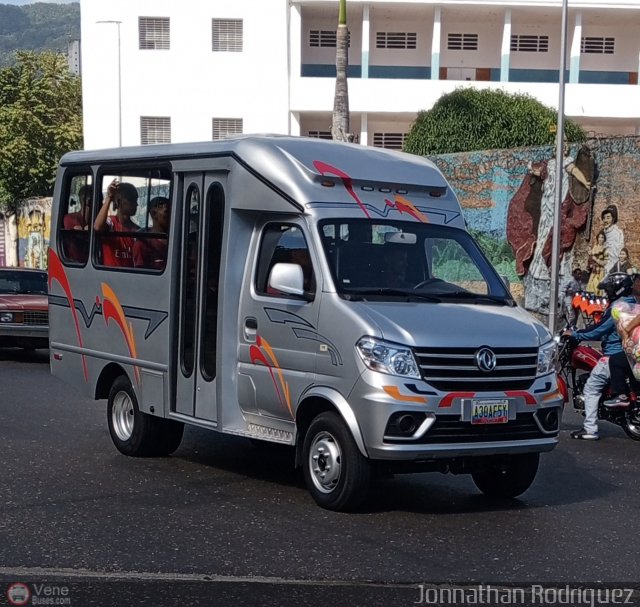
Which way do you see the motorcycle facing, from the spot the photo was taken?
facing away from the viewer and to the left of the viewer

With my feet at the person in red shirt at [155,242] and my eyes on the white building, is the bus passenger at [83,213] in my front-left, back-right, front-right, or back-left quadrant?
front-left

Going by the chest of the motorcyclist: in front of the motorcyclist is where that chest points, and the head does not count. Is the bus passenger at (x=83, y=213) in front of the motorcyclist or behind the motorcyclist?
in front

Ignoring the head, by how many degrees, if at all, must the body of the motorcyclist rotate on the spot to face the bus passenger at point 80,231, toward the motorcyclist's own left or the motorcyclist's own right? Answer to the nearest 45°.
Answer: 0° — they already face them

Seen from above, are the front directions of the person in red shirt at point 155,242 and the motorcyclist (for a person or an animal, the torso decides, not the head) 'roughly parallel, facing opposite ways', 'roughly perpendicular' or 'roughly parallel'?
roughly parallel, facing opposite ways

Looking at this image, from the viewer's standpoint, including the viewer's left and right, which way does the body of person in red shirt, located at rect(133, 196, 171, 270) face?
facing the viewer and to the right of the viewer

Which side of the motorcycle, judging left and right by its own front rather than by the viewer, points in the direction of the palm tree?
right

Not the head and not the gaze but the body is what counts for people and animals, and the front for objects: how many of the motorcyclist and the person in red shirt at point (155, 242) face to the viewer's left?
1

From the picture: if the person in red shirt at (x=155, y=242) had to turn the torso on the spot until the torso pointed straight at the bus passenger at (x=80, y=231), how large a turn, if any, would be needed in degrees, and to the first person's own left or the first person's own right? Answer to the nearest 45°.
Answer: approximately 180°

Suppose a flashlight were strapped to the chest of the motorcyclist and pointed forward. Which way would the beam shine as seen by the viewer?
to the viewer's left

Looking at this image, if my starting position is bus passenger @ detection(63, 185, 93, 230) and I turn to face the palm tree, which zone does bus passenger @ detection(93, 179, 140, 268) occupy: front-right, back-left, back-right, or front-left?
back-right

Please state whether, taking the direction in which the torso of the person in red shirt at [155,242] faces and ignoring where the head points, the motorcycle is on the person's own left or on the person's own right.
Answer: on the person's own left

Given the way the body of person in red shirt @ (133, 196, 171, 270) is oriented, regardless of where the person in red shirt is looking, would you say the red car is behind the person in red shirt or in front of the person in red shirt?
behind

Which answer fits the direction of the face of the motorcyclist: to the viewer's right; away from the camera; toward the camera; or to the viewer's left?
to the viewer's left

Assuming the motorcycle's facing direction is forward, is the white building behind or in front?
in front
